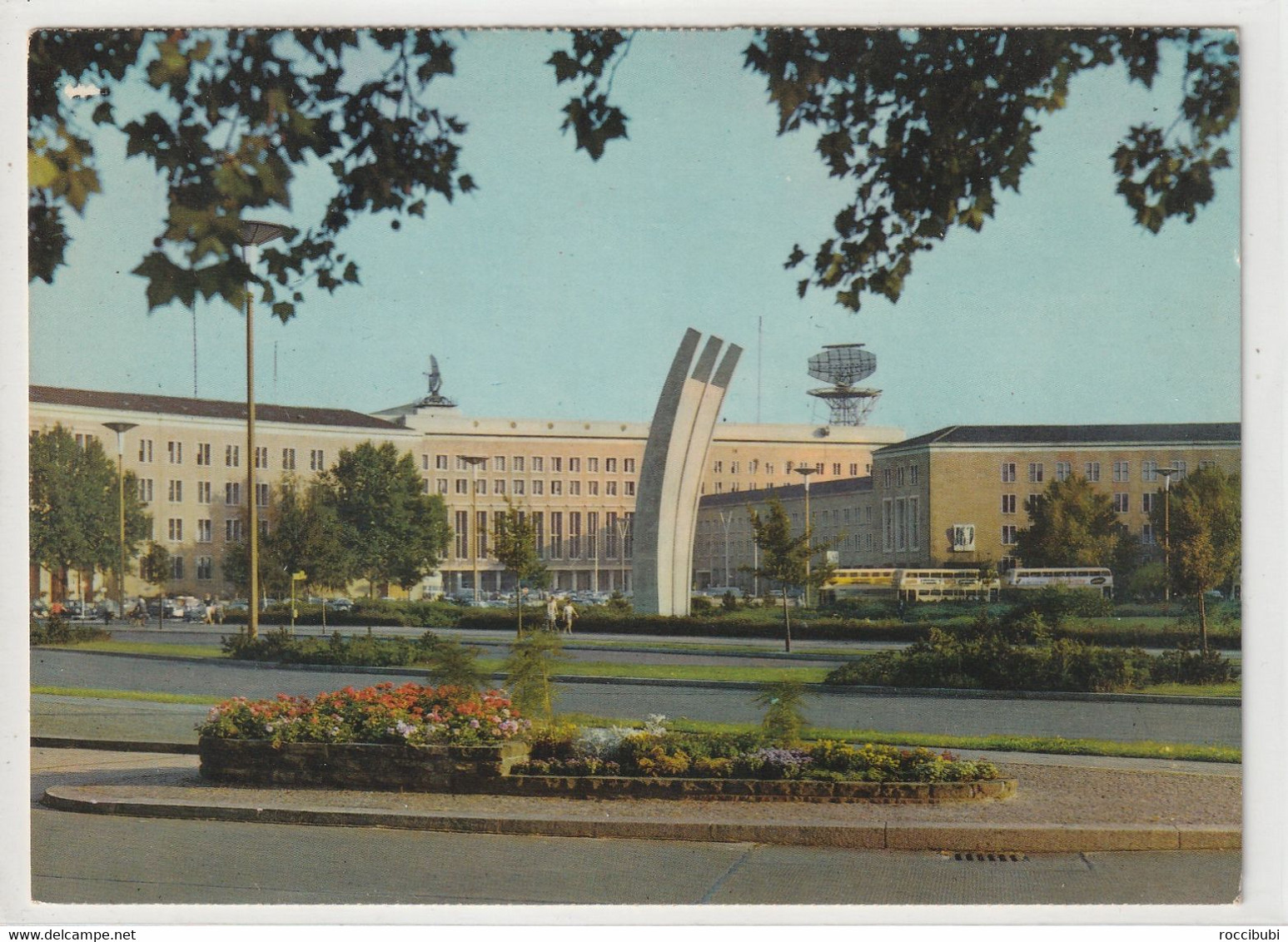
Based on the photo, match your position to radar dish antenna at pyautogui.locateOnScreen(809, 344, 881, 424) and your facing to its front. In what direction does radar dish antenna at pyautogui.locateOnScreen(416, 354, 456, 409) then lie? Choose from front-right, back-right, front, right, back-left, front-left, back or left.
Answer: right

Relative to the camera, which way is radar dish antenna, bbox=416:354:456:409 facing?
to the viewer's left

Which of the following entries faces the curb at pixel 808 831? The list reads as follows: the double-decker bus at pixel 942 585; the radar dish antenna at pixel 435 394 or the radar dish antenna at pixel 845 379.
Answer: the radar dish antenna at pixel 845 379

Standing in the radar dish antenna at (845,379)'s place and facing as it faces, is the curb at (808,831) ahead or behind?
ahead

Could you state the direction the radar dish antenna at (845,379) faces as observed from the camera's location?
facing the viewer
